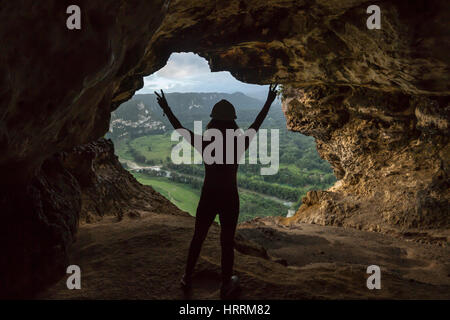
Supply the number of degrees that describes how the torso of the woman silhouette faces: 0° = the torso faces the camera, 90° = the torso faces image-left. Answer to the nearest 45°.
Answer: approximately 180°
